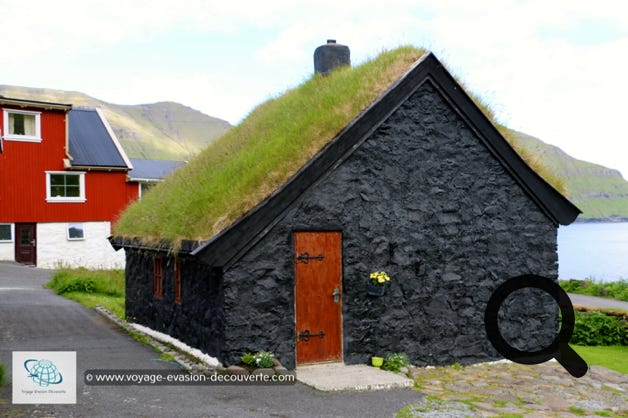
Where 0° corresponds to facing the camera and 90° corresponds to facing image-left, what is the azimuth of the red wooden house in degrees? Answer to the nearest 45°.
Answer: approximately 0°

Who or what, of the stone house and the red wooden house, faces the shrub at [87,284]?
the red wooden house

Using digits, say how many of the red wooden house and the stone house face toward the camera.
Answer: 2

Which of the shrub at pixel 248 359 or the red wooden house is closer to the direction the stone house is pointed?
the shrub

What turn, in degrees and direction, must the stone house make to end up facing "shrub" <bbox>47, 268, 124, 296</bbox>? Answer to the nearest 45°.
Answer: approximately 135° to its right

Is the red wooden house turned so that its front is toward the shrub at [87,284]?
yes

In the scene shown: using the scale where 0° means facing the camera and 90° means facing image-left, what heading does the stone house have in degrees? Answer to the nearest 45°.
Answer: approximately 0°
